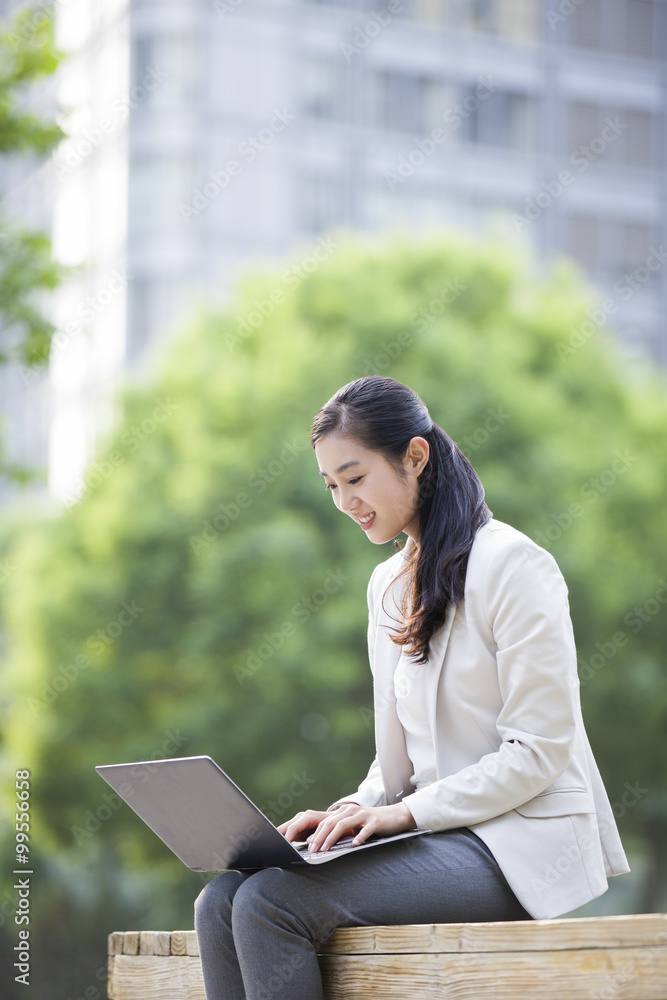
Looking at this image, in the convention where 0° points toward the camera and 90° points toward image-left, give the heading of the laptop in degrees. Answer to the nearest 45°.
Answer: approximately 225°

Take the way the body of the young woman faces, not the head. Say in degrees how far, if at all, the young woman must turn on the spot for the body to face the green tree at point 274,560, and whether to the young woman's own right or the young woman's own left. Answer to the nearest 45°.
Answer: approximately 135° to the young woman's own right

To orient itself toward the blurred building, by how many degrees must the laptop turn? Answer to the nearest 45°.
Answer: approximately 45° to its left

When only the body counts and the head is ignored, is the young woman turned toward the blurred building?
no

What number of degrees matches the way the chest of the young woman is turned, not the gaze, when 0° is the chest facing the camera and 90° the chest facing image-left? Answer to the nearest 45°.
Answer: approximately 45°
